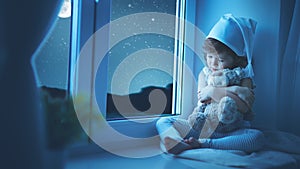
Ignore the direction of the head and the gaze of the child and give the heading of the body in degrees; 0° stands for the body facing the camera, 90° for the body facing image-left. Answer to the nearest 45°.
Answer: approximately 45°
